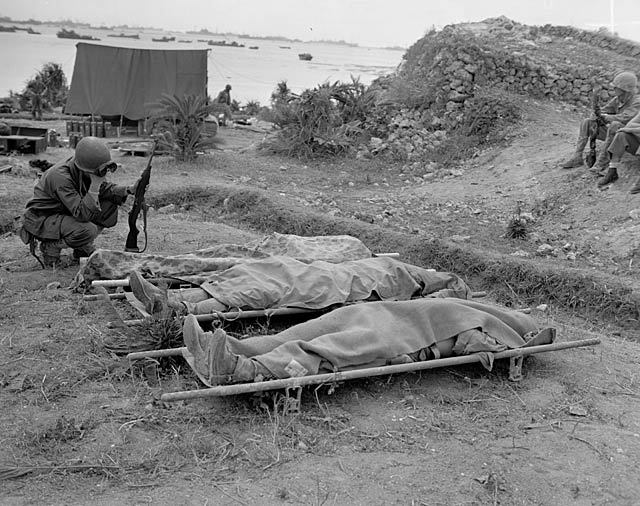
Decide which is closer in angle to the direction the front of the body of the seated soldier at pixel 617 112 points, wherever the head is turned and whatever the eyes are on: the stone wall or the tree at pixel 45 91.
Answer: the tree

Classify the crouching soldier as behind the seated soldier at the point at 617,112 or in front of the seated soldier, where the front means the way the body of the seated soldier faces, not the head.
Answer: in front

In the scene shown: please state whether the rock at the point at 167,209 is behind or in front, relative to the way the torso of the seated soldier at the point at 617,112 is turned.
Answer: in front

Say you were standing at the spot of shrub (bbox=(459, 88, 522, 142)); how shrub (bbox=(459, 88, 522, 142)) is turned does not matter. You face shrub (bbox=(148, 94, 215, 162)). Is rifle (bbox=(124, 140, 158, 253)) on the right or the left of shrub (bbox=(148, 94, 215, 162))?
left

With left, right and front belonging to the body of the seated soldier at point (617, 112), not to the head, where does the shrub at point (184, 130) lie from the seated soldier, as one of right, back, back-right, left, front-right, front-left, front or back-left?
front-right

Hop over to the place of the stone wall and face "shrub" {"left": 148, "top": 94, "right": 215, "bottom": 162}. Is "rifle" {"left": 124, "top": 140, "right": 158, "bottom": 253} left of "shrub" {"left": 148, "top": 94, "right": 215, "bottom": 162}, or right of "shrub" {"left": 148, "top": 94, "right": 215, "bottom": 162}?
left

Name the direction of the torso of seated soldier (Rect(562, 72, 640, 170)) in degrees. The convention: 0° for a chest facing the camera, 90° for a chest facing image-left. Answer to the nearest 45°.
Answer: approximately 45°

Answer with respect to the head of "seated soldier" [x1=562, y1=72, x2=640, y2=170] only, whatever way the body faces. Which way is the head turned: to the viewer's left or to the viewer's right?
to the viewer's left

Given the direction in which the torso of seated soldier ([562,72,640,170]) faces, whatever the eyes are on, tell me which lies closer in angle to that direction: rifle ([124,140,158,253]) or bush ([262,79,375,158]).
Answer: the rifle

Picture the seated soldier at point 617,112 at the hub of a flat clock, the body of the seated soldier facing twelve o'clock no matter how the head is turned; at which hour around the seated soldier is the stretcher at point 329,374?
The stretcher is roughly at 11 o'clock from the seated soldier.

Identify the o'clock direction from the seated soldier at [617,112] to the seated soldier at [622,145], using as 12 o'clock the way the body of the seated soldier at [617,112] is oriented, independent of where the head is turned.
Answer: the seated soldier at [622,145] is roughly at 10 o'clock from the seated soldier at [617,112].

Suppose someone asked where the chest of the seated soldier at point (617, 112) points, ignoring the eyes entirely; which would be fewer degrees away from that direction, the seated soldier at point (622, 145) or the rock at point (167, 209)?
the rock
